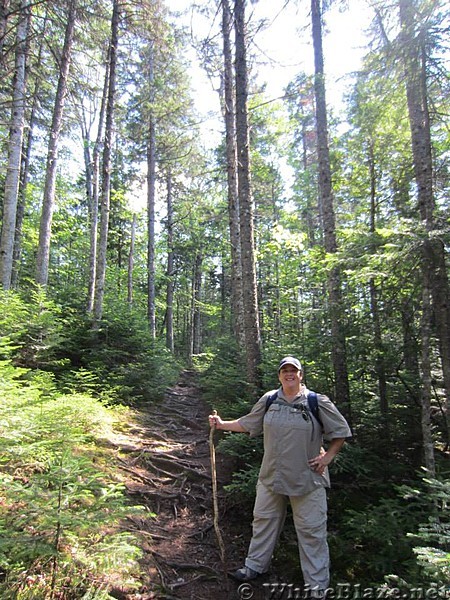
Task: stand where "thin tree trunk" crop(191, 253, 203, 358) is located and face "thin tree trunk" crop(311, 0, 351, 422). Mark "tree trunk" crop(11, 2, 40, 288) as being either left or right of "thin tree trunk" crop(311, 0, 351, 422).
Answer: right

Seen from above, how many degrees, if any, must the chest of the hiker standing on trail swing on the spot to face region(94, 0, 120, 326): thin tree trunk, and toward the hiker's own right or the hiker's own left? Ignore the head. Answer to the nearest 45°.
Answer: approximately 135° to the hiker's own right

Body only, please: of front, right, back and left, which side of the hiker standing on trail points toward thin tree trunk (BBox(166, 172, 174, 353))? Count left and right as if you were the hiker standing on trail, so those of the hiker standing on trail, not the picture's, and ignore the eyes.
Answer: back

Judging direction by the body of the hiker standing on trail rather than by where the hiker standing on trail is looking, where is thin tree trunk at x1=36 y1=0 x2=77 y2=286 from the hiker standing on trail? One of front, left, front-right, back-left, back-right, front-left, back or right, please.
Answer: back-right

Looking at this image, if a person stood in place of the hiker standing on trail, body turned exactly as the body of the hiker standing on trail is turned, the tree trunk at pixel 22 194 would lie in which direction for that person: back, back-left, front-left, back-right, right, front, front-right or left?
back-right

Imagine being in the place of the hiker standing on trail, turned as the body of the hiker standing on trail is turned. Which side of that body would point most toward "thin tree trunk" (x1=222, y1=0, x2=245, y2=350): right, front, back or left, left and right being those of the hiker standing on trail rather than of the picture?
back

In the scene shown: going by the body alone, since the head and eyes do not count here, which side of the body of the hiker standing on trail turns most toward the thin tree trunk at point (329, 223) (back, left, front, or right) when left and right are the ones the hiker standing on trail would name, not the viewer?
back

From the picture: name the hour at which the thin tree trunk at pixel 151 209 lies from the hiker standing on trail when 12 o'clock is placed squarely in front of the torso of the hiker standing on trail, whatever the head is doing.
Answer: The thin tree trunk is roughly at 5 o'clock from the hiker standing on trail.

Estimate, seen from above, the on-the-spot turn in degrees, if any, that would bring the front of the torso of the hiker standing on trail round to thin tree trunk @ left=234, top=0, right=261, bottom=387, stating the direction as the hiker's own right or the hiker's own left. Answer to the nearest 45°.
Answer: approximately 180°

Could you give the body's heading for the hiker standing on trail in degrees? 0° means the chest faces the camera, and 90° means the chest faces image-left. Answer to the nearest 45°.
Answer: approximately 0°

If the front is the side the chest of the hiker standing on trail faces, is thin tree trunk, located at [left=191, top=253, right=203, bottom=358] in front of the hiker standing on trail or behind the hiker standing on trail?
behind
